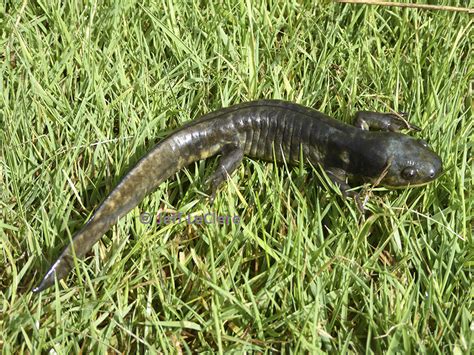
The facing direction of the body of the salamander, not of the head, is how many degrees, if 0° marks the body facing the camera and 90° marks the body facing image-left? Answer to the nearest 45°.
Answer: approximately 270°
